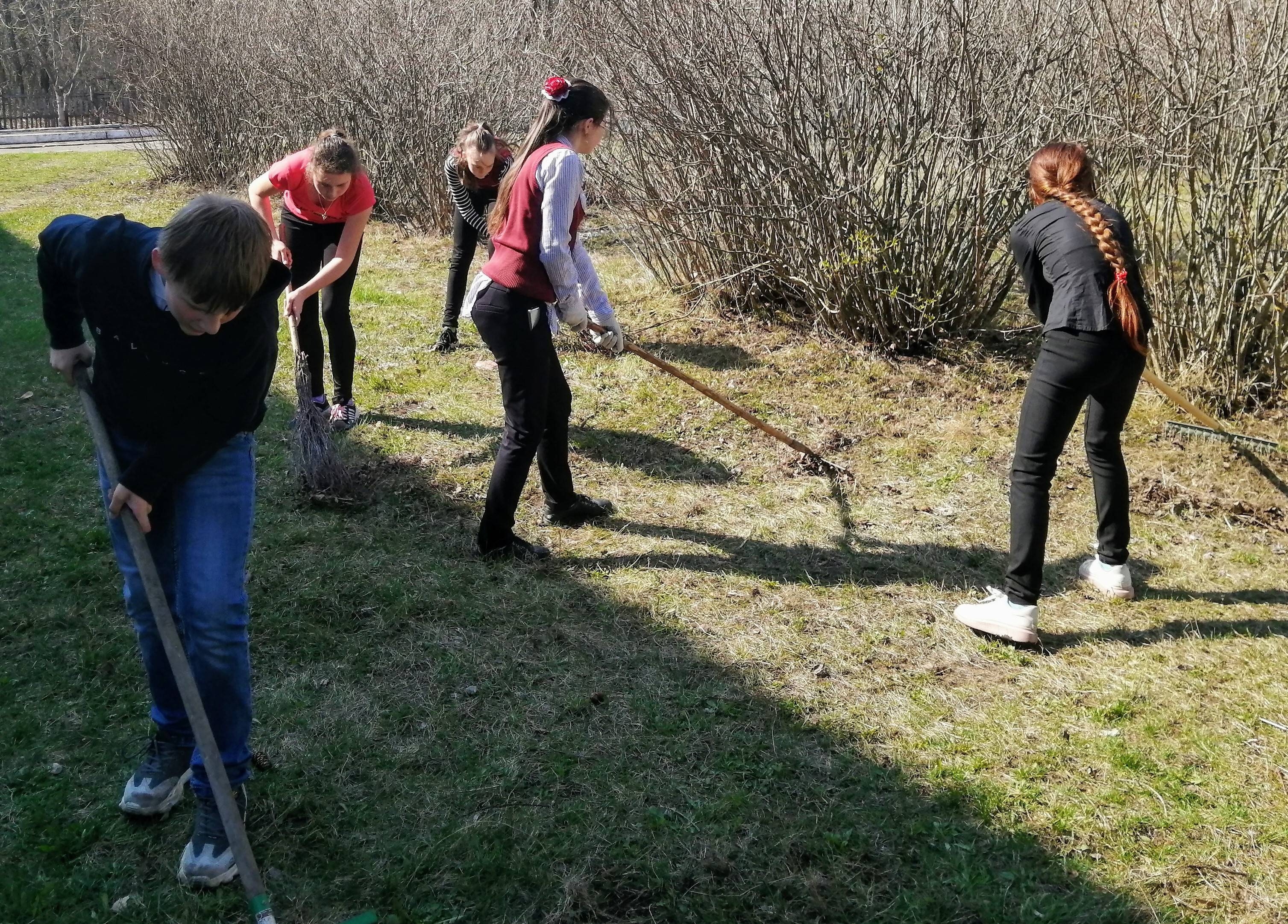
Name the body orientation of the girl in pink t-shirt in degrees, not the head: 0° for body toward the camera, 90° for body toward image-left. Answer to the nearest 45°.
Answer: approximately 0°

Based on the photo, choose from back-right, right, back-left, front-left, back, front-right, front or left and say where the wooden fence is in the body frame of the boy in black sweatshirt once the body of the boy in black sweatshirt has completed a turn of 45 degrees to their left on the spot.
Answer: back-left

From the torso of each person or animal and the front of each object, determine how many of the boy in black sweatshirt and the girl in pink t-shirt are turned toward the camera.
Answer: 2

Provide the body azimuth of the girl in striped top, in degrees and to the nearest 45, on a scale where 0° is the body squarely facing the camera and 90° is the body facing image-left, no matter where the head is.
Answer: approximately 0°

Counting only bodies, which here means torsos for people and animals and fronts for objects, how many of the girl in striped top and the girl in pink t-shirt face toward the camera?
2

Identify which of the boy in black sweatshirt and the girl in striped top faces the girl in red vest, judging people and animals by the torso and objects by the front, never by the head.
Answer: the girl in striped top

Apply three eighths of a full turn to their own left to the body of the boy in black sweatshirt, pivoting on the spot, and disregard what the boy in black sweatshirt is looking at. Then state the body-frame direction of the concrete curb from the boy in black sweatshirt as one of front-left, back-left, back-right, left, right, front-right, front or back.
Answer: front-left
